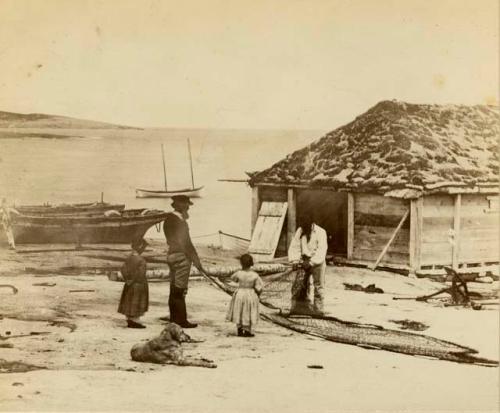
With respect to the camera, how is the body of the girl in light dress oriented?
away from the camera

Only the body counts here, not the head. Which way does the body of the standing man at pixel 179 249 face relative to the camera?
to the viewer's right

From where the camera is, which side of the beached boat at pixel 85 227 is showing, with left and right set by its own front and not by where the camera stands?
right

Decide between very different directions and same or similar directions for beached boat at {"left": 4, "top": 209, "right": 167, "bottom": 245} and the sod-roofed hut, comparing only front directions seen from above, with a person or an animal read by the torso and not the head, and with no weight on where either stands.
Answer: very different directions
